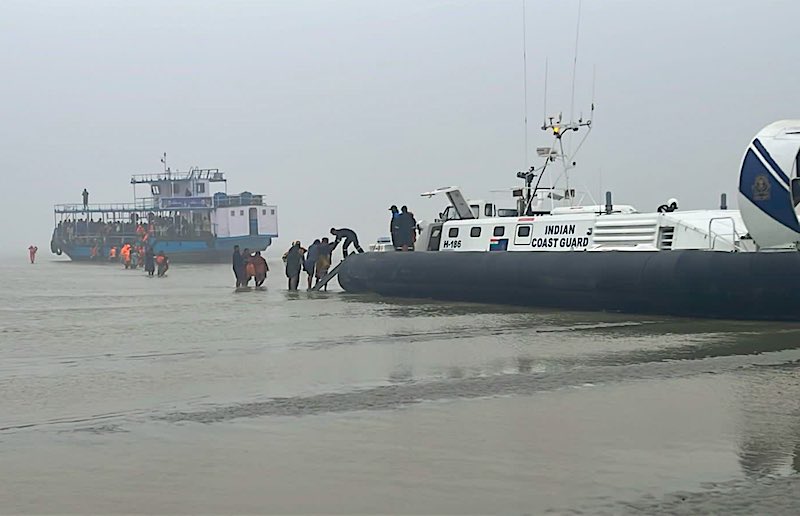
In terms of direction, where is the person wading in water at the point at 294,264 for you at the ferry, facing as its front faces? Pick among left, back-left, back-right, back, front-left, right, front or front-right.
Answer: left

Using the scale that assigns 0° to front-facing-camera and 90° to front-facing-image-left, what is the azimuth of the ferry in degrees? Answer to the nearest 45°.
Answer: approximately 90°

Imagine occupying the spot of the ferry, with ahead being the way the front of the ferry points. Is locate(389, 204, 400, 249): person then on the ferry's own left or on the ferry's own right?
on the ferry's own left

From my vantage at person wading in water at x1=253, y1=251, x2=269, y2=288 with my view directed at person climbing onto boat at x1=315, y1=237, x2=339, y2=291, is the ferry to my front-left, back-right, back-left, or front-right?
back-left

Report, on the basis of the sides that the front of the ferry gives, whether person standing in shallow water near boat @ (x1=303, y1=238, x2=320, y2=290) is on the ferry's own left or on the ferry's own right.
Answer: on the ferry's own left

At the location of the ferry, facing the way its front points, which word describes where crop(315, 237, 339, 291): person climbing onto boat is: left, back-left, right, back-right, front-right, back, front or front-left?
left

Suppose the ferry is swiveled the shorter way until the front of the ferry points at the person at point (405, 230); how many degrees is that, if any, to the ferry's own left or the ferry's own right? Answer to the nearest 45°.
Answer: approximately 90° to the ferry's own left

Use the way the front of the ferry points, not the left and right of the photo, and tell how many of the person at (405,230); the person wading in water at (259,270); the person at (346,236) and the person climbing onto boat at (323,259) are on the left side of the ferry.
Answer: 4
